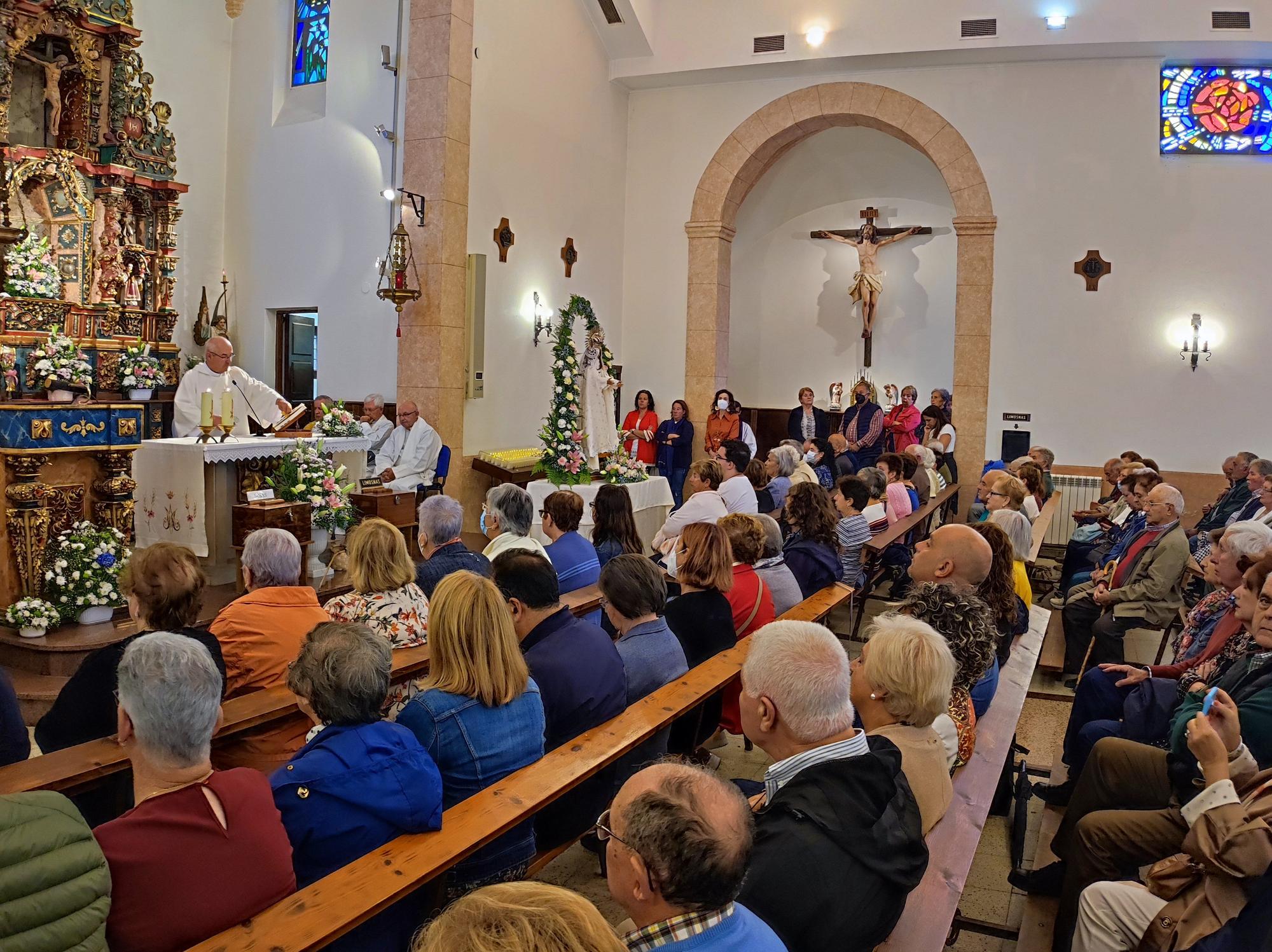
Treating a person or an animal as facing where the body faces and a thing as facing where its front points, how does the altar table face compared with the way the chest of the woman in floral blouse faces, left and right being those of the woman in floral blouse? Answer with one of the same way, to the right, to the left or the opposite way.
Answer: the opposite way

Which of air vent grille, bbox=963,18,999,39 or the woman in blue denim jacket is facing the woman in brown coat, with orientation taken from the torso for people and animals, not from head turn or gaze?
the air vent grille

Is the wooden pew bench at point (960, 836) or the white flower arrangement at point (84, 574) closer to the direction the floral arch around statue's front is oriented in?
the wooden pew bench

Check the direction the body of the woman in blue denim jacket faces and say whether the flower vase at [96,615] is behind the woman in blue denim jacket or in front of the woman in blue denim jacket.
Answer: in front

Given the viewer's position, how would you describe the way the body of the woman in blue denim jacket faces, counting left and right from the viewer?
facing away from the viewer and to the left of the viewer

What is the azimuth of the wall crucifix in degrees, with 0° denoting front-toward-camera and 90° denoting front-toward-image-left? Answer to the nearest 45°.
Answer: approximately 0°

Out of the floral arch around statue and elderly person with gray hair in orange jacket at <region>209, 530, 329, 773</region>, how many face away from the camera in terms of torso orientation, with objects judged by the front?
1

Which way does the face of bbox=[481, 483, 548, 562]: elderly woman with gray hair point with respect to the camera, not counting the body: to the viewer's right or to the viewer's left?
to the viewer's left

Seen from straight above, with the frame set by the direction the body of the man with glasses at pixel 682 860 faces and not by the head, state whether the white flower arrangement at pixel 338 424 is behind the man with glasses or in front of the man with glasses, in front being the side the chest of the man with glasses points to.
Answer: in front

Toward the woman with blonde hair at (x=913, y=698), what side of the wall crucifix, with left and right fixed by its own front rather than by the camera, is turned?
front
